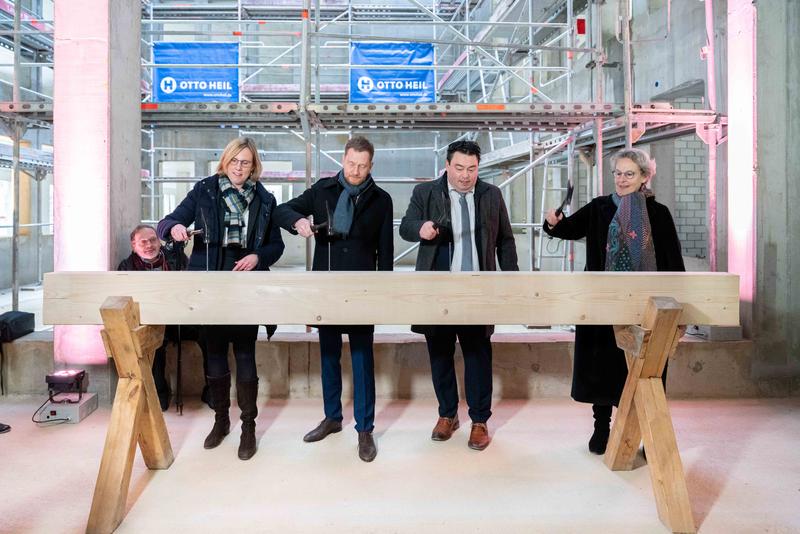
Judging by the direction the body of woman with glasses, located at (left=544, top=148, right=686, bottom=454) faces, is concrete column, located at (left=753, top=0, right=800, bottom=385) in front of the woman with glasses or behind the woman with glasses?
behind

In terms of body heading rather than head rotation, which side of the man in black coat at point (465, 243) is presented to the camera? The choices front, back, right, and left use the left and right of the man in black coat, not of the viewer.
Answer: front

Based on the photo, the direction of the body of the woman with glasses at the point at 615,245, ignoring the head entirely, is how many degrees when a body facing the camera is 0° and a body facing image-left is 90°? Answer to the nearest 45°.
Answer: approximately 45°

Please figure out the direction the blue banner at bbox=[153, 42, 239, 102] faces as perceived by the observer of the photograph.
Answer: facing the viewer

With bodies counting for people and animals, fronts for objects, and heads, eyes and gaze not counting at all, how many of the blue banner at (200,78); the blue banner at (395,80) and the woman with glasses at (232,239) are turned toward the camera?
3

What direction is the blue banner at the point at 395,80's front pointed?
toward the camera

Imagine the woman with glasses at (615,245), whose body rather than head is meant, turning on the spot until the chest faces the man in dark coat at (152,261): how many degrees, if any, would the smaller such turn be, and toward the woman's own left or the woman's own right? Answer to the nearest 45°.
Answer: approximately 45° to the woman's own right

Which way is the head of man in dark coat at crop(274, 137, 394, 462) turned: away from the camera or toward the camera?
toward the camera

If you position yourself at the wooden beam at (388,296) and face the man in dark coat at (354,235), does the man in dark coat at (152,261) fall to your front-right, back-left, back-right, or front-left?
front-left

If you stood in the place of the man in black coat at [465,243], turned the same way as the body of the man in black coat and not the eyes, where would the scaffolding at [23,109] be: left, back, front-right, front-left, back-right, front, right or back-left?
back-right

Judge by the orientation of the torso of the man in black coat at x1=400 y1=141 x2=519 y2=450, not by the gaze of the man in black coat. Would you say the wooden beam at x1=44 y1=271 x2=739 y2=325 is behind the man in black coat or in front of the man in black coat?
in front

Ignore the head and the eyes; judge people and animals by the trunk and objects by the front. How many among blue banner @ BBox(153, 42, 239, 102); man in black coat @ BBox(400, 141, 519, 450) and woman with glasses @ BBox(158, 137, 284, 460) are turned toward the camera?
3
